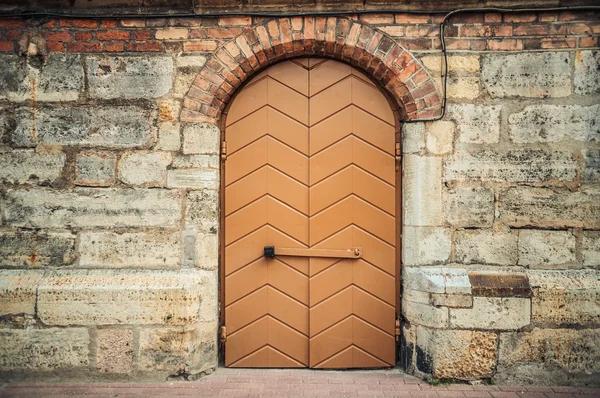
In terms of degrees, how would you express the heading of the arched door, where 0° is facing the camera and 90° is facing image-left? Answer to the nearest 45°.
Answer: approximately 0°
